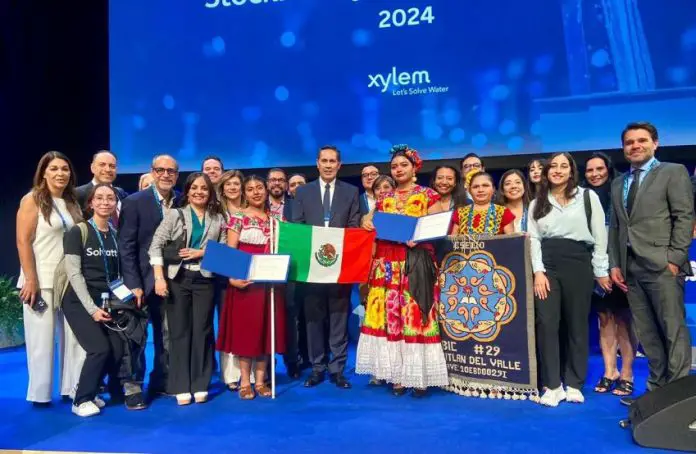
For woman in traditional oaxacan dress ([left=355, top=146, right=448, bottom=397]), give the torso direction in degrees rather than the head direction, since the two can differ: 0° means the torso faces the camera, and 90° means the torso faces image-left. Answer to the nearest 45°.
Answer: approximately 0°

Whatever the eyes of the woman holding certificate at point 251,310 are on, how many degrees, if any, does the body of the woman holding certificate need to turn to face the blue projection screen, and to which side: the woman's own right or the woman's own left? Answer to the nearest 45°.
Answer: approximately 135° to the woman's own left

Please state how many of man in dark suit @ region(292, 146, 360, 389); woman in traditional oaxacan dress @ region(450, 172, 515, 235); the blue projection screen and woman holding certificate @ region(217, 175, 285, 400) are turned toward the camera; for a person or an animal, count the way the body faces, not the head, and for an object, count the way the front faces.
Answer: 4

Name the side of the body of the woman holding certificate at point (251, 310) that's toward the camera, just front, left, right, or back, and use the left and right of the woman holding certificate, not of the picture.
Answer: front

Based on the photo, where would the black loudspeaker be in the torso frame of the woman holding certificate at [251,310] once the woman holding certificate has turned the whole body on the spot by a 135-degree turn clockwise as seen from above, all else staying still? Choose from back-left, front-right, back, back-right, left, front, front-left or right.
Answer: back

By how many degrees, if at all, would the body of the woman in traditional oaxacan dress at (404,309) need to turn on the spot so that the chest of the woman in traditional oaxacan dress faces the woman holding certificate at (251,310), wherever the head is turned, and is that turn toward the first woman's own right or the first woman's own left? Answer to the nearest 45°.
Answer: approximately 90° to the first woman's own right

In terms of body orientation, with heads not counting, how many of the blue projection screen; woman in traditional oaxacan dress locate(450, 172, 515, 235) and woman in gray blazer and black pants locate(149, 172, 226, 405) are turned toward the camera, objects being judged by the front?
3

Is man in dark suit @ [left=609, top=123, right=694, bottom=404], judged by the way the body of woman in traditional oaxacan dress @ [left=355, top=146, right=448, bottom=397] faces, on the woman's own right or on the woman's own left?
on the woman's own left

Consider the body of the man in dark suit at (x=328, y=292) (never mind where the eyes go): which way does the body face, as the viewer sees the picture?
toward the camera

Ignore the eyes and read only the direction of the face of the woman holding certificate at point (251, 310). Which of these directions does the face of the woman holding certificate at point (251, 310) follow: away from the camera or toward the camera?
toward the camera

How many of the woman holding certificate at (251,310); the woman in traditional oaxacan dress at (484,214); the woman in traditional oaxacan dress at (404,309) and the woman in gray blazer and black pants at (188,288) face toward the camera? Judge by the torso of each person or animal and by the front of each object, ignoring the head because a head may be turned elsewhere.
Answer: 4

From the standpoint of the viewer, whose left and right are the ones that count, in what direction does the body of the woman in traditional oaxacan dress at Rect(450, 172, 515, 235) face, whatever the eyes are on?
facing the viewer

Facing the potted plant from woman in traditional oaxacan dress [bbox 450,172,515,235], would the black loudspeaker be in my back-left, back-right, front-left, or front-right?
back-left

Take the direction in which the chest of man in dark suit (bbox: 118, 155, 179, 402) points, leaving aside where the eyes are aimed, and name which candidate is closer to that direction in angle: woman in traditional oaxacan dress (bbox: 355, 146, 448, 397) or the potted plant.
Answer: the woman in traditional oaxacan dress
